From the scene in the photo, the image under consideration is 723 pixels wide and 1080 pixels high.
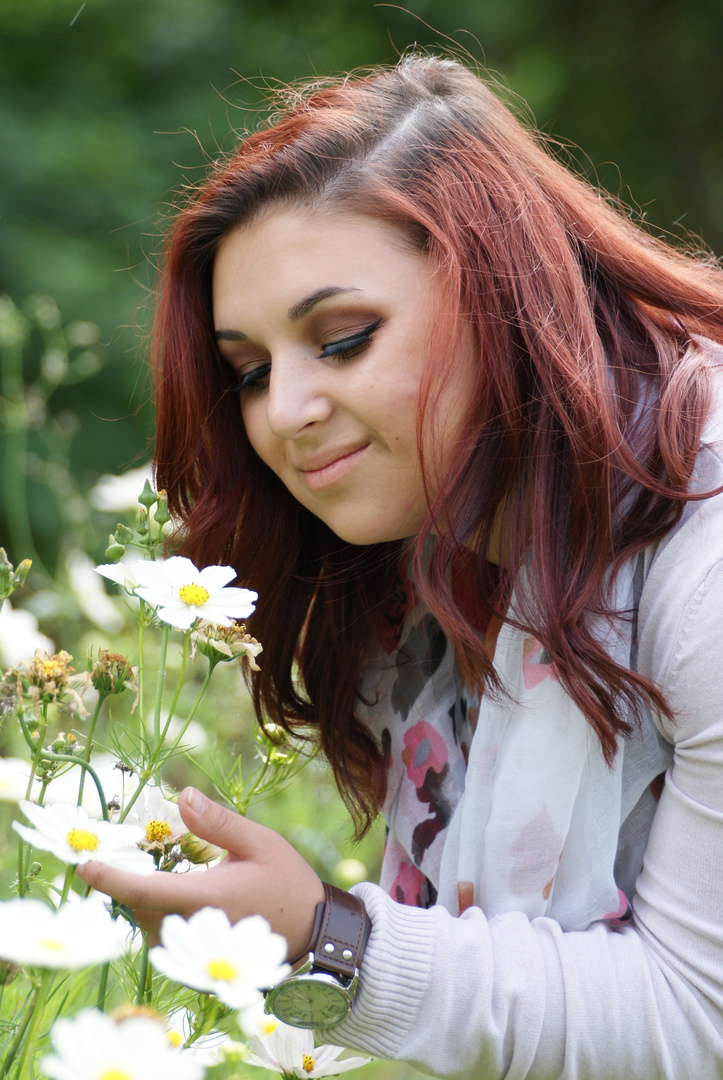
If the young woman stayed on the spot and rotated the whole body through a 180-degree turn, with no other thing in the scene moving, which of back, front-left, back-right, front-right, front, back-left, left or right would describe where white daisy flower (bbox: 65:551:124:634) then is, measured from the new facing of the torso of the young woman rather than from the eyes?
left

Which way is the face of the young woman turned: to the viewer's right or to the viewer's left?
to the viewer's left

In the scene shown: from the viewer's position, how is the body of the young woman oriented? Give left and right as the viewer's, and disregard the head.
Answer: facing the viewer and to the left of the viewer

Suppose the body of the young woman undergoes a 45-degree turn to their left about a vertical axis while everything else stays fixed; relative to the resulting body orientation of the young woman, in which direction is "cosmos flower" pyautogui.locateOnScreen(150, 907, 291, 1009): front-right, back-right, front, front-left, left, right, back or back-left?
front
